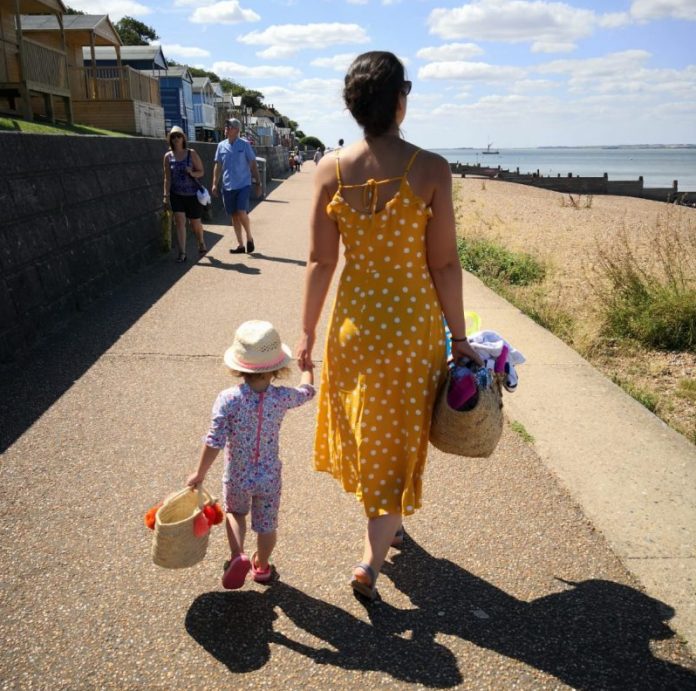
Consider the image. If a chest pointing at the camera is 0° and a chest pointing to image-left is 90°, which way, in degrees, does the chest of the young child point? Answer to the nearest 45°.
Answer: approximately 180°

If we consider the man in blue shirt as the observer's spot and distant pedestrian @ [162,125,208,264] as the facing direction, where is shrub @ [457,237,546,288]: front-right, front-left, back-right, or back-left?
back-left

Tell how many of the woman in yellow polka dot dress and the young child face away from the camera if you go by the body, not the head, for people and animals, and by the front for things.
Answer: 2

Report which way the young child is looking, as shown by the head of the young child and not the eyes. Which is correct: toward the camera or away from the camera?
away from the camera

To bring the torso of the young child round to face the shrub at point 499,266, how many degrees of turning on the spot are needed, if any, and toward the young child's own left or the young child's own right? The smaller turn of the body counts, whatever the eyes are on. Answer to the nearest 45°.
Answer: approximately 45° to the young child's own right

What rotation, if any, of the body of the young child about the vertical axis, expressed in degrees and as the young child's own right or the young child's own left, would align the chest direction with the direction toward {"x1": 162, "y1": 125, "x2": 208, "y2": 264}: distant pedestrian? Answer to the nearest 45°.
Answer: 0° — they already face them

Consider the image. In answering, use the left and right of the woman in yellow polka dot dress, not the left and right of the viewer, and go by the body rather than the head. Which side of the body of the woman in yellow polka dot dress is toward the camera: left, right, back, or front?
back
